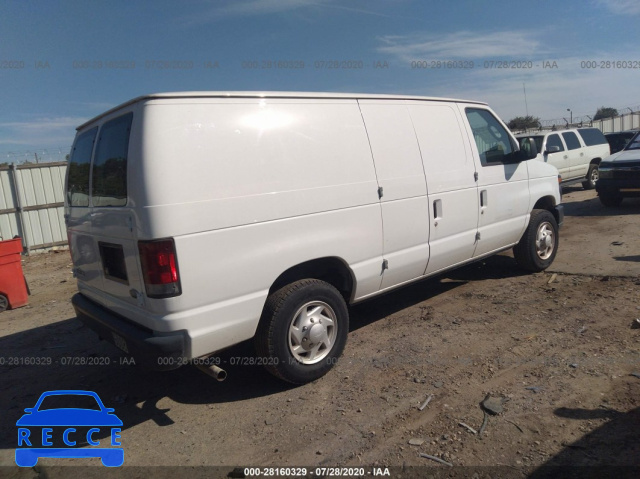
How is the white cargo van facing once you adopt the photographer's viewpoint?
facing away from the viewer and to the right of the viewer

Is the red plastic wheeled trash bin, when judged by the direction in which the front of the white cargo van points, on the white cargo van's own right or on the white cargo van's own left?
on the white cargo van's own left

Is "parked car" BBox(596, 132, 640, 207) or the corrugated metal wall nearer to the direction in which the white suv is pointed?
the corrugated metal wall

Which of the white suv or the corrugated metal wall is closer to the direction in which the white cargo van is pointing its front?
the white suv

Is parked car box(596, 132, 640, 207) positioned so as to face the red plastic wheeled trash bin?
yes

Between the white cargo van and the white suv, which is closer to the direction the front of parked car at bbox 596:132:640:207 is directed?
the white cargo van

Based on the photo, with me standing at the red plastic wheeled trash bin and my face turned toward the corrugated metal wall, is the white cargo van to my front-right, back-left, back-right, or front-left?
back-right

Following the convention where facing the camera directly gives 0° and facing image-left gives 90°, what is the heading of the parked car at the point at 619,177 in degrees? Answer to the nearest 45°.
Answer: approximately 45°
